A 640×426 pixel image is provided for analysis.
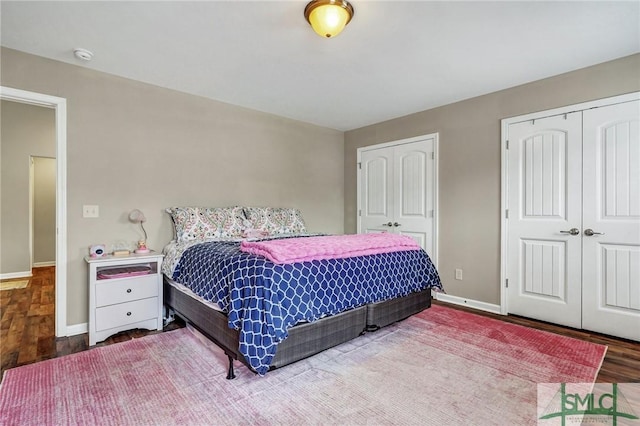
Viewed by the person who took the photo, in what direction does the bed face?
facing the viewer and to the right of the viewer

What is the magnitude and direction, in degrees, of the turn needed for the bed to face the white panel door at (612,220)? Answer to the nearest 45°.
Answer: approximately 45° to its left

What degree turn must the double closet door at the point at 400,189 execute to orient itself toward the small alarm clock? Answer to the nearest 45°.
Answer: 0° — it already faces it

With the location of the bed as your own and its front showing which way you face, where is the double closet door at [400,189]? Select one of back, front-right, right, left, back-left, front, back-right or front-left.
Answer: left

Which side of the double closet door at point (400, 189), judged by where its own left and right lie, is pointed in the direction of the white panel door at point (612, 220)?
left

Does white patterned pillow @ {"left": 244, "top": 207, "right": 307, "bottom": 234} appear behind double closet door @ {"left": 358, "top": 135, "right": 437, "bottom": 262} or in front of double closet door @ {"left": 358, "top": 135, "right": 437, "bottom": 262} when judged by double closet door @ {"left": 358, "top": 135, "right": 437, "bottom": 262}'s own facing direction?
in front

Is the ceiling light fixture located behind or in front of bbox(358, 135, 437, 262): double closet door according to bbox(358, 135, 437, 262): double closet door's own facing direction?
in front

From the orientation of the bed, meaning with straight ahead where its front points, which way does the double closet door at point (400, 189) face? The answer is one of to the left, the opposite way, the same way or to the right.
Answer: to the right

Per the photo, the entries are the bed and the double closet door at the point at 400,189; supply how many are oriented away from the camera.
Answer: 0

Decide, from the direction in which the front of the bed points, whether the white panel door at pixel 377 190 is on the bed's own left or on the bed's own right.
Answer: on the bed's own left

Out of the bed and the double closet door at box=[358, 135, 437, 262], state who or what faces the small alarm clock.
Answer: the double closet door

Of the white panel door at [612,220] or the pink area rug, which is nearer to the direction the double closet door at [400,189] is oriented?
the pink area rug

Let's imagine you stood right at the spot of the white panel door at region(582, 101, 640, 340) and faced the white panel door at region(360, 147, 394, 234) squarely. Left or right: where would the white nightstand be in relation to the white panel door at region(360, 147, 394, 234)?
left

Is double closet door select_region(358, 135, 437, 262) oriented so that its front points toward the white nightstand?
yes
